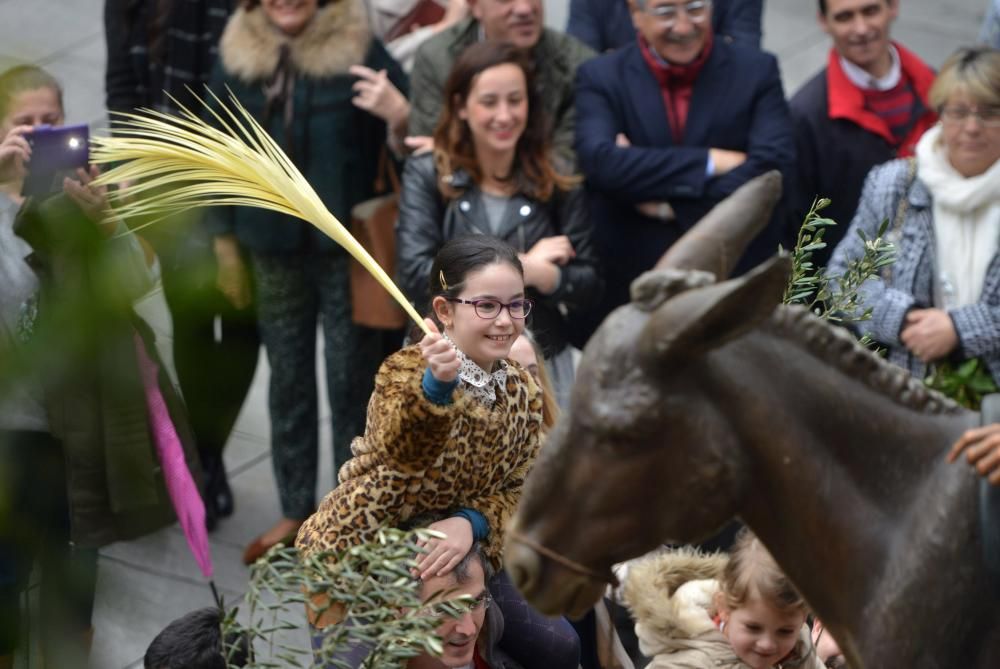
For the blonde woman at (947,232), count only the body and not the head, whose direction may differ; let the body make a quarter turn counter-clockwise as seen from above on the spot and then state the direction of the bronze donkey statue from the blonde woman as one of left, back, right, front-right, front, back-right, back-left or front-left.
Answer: right

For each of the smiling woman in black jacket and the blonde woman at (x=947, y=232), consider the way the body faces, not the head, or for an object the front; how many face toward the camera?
2

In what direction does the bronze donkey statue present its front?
to the viewer's left

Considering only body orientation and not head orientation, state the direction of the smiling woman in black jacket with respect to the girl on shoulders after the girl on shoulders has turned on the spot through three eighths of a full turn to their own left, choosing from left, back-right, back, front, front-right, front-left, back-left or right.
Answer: front

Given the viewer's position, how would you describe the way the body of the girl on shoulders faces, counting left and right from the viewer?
facing the viewer and to the right of the viewer

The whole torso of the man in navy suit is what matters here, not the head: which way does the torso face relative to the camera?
toward the camera

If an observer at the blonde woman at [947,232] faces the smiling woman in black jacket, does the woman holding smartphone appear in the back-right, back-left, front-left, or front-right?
front-left

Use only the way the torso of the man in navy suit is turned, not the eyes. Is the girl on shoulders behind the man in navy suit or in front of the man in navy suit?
in front

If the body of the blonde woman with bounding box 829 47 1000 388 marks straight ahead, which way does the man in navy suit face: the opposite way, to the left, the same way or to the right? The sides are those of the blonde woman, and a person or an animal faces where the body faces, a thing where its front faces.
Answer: the same way

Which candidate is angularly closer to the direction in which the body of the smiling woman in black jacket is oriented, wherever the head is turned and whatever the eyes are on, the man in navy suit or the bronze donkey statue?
the bronze donkey statue

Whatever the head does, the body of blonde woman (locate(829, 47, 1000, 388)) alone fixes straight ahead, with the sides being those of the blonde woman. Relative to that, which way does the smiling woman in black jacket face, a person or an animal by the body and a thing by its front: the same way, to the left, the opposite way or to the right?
the same way

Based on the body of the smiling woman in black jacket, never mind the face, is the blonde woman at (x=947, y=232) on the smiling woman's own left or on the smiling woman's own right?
on the smiling woman's own left

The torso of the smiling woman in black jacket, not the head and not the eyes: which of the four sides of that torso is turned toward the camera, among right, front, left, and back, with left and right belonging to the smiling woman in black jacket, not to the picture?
front

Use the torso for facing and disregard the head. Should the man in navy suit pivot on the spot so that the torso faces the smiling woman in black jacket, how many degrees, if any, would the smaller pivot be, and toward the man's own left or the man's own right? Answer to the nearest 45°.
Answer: approximately 45° to the man's own right

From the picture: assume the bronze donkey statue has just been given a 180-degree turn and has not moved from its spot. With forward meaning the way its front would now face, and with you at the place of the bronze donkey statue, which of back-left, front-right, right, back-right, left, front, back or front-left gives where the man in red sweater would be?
left

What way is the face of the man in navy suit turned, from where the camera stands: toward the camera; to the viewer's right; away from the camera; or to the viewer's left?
toward the camera

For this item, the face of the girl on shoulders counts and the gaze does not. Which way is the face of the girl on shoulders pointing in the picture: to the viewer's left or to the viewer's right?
to the viewer's right
